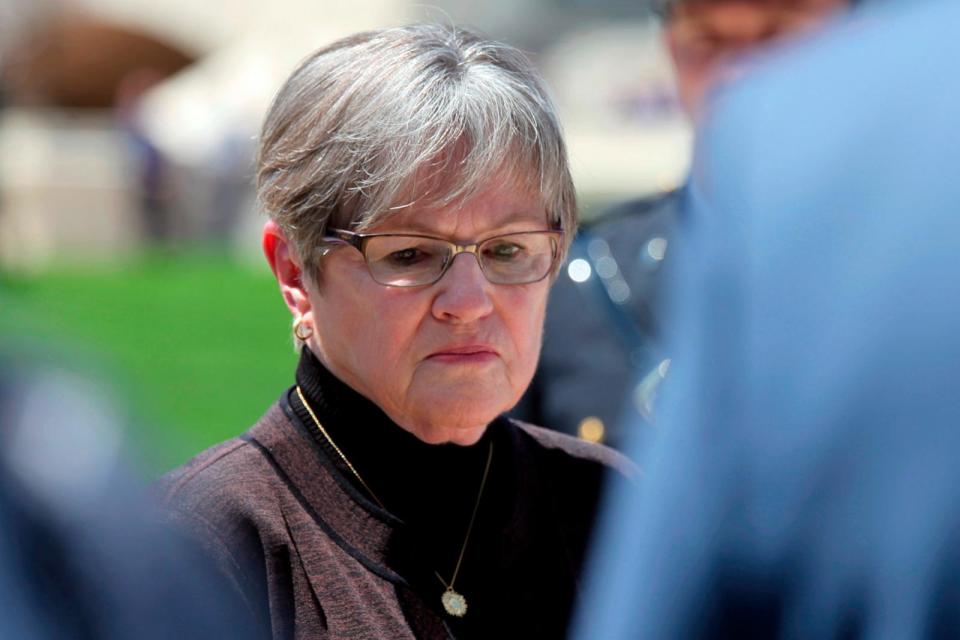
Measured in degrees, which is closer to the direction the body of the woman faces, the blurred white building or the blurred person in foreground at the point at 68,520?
the blurred person in foreground

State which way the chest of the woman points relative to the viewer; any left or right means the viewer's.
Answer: facing the viewer and to the right of the viewer

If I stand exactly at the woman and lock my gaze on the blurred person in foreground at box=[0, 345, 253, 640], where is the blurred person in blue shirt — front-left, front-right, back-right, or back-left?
front-left

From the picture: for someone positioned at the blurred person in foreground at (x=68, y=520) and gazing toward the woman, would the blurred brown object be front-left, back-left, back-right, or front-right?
front-left

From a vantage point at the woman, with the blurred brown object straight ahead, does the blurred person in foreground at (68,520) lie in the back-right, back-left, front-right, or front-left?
back-left

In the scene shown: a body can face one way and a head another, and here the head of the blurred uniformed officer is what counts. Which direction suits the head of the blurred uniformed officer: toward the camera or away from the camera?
toward the camera

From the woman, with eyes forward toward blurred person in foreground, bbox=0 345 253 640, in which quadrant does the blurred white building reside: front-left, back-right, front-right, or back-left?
back-right

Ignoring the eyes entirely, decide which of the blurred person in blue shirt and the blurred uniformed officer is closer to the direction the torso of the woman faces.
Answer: the blurred person in blue shirt
